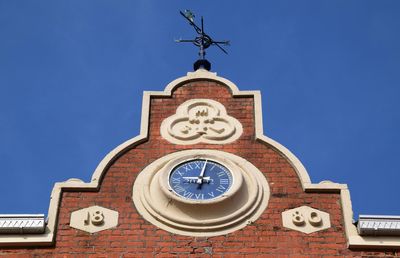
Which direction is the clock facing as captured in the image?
toward the camera
